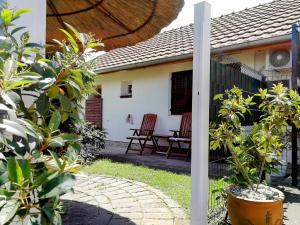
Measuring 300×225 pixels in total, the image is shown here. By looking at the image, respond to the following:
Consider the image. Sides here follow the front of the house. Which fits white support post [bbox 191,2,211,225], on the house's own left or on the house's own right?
on the house's own left

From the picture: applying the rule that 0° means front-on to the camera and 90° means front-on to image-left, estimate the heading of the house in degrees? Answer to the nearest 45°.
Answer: approximately 45°

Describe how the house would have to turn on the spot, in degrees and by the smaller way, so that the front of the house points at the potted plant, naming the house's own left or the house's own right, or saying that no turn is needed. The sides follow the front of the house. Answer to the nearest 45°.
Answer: approximately 45° to the house's own left

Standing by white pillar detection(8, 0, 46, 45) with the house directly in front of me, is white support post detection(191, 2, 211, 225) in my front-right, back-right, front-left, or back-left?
front-right

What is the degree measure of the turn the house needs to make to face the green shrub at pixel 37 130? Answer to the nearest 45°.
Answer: approximately 45° to its left

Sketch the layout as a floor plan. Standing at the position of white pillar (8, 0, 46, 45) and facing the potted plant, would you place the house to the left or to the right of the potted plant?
left

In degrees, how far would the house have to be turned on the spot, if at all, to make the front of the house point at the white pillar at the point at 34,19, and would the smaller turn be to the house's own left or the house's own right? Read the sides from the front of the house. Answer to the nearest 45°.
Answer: approximately 45° to the house's own left
